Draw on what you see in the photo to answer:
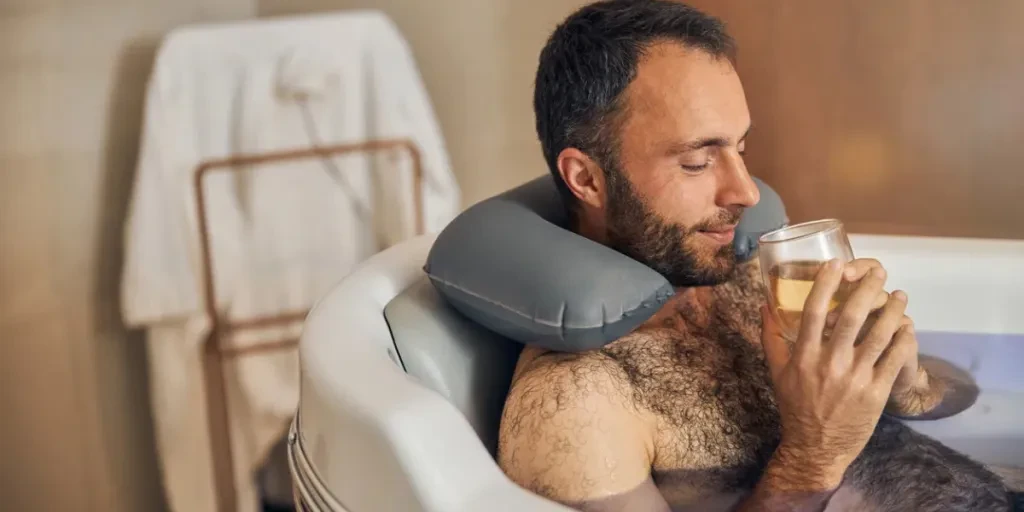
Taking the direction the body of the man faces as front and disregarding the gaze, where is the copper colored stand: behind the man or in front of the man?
behind

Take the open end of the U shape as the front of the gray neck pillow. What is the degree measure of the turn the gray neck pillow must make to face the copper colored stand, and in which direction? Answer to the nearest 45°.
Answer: approximately 180°

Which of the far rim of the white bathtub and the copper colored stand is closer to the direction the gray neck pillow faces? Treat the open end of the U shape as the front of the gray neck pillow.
the far rim of the white bathtub

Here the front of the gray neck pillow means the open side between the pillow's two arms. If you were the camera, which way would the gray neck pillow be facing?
facing the viewer and to the right of the viewer

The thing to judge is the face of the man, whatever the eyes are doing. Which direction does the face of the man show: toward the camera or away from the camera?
toward the camera
